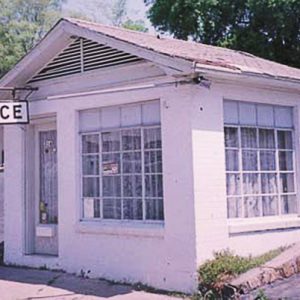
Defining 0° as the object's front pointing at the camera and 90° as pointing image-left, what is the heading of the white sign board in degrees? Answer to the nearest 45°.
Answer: approximately 0°

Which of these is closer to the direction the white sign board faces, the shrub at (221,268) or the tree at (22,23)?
the shrub

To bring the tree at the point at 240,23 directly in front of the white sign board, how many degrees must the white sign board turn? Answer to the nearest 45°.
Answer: approximately 135° to its left

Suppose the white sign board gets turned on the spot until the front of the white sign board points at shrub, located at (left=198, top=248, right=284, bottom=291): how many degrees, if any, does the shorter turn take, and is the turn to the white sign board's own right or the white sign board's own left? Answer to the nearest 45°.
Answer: approximately 45° to the white sign board's own left

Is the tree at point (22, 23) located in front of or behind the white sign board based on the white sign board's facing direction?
behind

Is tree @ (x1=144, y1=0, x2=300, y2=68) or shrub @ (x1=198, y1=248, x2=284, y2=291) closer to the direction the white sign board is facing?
the shrub

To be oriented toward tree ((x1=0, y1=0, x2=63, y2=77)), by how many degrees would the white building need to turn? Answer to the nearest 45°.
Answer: approximately 135° to its right

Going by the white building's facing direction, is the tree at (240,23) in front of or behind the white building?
behind

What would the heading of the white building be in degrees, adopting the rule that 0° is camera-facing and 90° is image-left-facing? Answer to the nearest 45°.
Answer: approximately 45°
